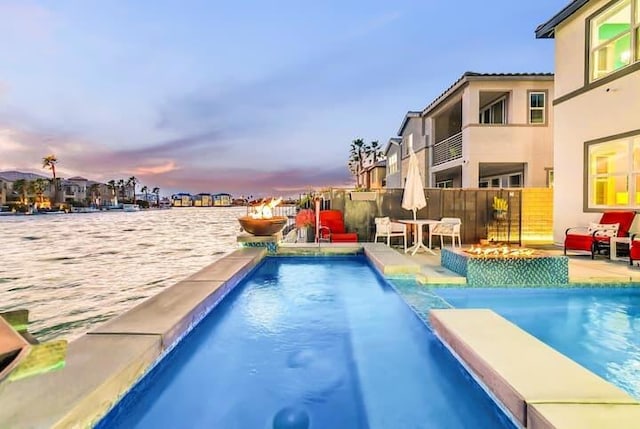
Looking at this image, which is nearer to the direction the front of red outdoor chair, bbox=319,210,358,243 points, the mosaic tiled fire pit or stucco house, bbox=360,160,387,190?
the mosaic tiled fire pit

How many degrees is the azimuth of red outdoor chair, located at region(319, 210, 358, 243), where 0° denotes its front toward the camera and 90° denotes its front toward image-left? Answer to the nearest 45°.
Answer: approximately 315°

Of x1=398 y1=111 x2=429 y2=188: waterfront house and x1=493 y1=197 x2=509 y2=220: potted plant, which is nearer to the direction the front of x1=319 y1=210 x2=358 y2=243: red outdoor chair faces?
the potted plant

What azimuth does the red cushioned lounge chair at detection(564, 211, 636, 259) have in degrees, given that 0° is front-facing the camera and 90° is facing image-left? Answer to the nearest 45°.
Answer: approximately 45°

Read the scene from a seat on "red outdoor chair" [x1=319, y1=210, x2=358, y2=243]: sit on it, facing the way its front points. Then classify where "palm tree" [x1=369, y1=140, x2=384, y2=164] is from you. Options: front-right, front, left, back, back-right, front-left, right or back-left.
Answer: back-left

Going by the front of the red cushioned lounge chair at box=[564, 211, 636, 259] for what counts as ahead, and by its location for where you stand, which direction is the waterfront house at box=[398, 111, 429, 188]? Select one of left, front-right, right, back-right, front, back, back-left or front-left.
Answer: right

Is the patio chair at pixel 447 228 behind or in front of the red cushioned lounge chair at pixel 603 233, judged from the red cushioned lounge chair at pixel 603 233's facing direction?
in front

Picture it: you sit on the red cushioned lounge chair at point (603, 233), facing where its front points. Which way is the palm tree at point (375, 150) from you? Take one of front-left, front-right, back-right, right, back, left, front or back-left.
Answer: right

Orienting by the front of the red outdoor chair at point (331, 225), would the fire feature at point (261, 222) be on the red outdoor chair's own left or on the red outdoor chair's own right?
on the red outdoor chair's own right

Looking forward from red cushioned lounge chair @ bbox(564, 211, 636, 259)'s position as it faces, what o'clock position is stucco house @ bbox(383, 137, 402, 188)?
The stucco house is roughly at 3 o'clock from the red cushioned lounge chair.

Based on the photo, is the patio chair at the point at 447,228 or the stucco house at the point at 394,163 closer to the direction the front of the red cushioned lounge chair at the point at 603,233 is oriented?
the patio chair

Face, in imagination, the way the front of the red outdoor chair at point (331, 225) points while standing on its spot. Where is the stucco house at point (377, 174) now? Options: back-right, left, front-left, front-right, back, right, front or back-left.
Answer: back-left

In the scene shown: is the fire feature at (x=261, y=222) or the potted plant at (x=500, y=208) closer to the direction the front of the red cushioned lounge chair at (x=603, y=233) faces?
the fire feature

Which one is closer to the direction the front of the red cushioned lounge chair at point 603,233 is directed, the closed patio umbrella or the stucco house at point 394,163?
the closed patio umbrella

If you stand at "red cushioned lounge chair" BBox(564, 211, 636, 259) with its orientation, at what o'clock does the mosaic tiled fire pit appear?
The mosaic tiled fire pit is roughly at 11 o'clock from the red cushioned lounge chair.
